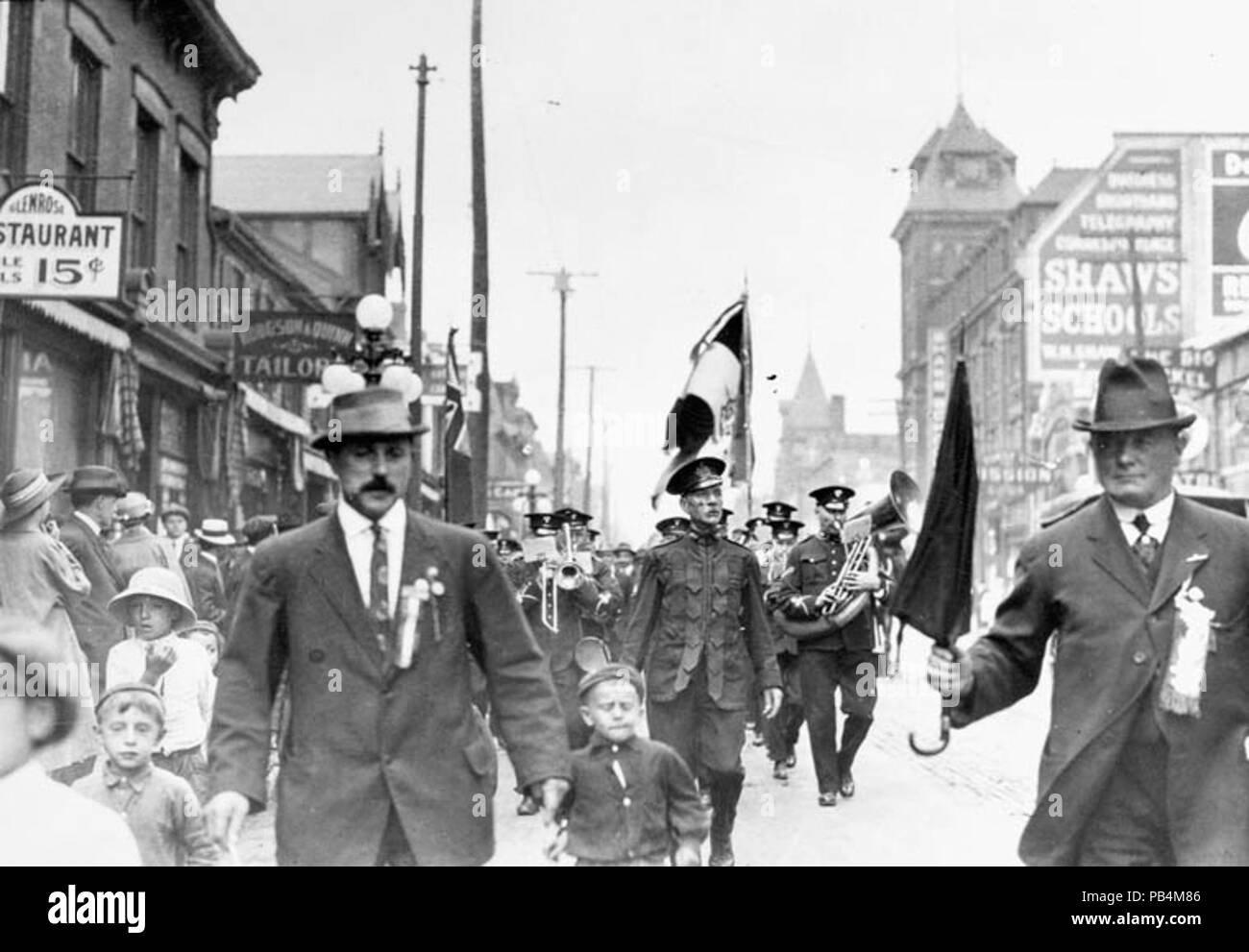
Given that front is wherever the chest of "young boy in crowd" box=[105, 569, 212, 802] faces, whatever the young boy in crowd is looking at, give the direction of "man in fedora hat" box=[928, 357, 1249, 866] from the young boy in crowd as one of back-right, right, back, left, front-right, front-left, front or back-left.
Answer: front-left

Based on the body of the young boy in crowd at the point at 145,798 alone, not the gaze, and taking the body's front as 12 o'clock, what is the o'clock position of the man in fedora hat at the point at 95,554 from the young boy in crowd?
The man in fedora hat is roughly at 6 o'clock from the young boy in crowd.

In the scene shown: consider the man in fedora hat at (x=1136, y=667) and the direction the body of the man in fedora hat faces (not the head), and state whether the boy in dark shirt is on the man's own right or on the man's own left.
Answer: on the man's own right

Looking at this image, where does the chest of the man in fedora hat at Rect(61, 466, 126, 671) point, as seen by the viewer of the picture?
to the viewer's right

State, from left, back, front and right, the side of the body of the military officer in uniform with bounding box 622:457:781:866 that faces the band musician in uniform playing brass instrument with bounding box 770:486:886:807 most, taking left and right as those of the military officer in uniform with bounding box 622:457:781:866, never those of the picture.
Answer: back

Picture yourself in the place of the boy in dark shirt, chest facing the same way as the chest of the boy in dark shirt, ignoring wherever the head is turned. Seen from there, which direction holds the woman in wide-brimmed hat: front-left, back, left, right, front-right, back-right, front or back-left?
back-right

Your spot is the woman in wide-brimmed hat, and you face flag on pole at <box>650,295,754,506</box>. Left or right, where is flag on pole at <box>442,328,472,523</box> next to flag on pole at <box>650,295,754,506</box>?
left

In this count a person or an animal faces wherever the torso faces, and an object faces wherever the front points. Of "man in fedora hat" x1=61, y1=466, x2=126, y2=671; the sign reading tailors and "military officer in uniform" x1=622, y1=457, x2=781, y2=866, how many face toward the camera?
2

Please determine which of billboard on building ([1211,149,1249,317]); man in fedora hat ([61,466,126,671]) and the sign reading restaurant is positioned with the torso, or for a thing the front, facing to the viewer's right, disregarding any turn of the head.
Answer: the man in fedora hat

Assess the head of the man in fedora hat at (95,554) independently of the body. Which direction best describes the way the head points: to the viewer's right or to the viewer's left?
to the viewer's right

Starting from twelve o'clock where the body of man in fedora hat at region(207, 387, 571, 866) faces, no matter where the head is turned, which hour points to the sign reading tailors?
The sign reading tailors is roughly at 6 o'clock from the man in fedora hat.
